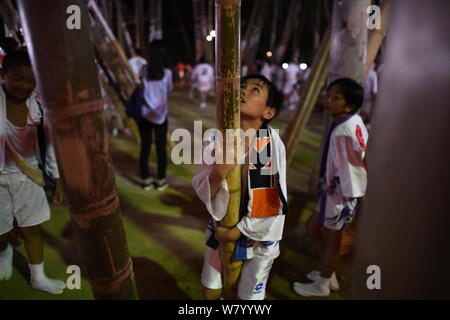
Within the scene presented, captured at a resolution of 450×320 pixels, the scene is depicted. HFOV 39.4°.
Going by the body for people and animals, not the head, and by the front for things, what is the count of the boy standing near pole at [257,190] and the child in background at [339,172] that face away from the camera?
0

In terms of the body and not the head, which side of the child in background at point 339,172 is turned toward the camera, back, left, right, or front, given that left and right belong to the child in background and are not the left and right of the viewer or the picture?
left

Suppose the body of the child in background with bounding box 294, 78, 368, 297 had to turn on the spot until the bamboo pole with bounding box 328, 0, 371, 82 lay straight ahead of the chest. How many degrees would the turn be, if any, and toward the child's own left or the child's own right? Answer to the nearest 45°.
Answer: approximately 90° to the child's own right

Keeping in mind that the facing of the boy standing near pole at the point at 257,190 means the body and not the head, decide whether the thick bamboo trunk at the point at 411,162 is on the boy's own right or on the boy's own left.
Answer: on the boy's own left

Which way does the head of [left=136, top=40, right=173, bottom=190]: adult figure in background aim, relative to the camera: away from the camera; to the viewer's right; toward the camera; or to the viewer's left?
away from the camera
